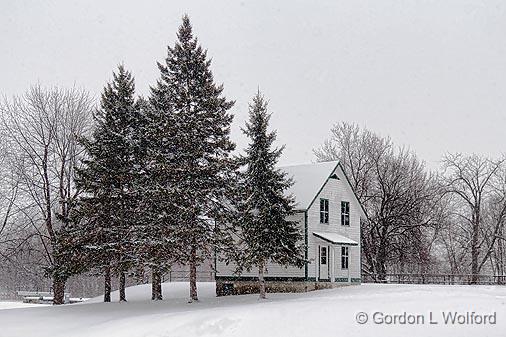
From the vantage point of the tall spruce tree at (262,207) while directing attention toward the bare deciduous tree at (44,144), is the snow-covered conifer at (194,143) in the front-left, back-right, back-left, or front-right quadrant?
front-left

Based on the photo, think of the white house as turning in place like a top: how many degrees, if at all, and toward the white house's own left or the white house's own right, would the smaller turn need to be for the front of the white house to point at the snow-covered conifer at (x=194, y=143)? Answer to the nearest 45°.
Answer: approximately 90° to the white house's own right

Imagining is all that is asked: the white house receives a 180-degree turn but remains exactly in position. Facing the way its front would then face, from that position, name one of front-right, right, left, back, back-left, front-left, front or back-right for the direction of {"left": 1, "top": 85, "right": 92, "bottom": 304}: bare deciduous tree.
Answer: front-left

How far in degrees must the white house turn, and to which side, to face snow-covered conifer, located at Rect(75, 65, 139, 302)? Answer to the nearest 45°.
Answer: approximately 90° to its right

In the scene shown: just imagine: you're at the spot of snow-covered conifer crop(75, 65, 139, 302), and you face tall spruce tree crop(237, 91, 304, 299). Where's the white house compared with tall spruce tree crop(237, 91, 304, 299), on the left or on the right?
left

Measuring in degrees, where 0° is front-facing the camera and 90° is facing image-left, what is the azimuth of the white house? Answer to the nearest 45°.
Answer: approximately 315°

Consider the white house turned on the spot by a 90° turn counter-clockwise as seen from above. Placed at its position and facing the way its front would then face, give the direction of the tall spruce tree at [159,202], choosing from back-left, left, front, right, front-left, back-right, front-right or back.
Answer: back
